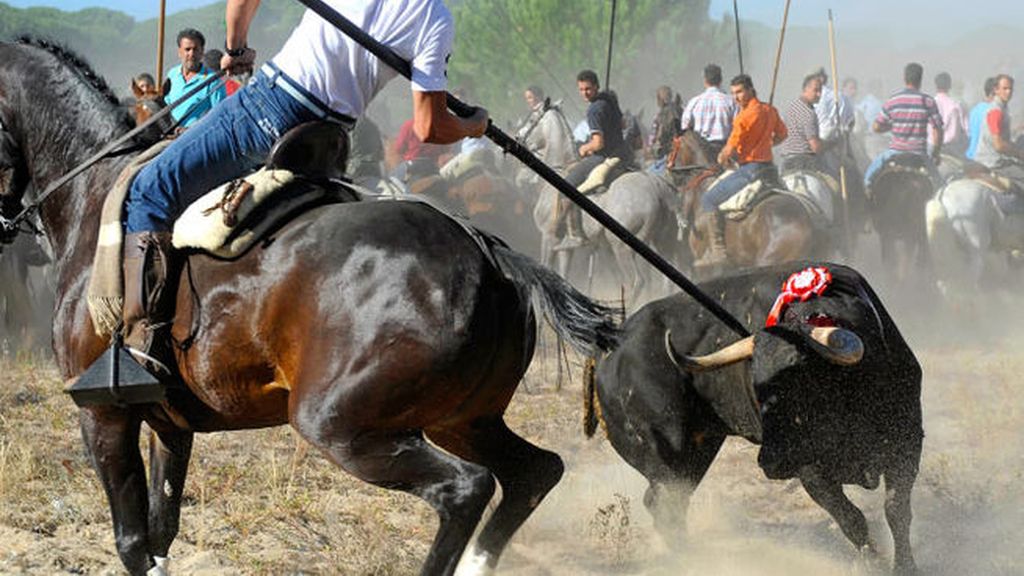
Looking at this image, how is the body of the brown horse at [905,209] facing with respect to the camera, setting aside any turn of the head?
away from the camera

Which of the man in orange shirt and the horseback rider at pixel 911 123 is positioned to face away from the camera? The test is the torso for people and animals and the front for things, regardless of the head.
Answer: the horseback rider

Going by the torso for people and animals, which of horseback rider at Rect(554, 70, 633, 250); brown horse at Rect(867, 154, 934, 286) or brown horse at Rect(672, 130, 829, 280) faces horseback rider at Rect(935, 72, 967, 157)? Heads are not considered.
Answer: brown horse at Rect(867, 154, 934, 286)

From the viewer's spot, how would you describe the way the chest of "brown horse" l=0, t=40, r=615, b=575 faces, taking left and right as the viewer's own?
facing to the left of the viewer

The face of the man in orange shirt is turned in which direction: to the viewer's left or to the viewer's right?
to the viewer's left

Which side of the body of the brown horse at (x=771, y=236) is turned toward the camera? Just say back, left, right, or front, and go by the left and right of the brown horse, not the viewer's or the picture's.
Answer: left

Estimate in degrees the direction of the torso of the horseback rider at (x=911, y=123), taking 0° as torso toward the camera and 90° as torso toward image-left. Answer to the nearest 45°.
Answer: approximately 180°

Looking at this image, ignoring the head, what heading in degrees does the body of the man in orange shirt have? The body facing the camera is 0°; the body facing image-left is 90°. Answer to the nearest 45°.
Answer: approximately 90°

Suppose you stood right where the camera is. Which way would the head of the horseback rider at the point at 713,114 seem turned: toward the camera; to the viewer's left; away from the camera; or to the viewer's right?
away from the camera

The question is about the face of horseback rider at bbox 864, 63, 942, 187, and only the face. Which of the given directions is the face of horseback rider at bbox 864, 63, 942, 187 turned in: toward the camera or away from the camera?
away from the camera
